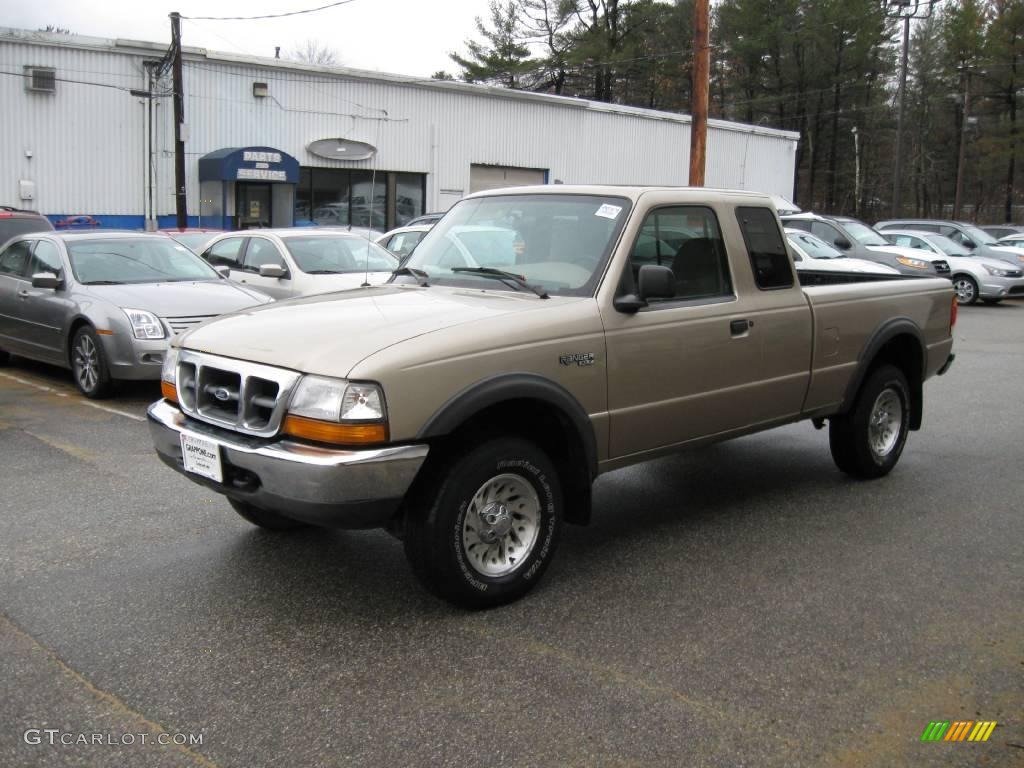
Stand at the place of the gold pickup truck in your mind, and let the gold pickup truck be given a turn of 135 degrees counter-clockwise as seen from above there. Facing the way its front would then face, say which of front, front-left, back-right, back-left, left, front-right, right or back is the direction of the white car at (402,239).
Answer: left

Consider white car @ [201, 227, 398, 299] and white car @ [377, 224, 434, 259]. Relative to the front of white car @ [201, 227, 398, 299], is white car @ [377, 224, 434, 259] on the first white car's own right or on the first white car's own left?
on the first white car's own left

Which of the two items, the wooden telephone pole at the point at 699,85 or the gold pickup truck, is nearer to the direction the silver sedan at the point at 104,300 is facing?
the gold pickup truck

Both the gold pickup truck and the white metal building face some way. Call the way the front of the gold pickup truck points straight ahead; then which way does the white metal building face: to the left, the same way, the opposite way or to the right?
to the left

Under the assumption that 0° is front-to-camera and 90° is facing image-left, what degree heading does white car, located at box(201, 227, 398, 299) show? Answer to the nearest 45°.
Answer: approximately 315°

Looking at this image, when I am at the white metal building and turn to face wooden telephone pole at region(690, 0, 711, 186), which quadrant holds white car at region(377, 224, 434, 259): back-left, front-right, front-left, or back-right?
front-right

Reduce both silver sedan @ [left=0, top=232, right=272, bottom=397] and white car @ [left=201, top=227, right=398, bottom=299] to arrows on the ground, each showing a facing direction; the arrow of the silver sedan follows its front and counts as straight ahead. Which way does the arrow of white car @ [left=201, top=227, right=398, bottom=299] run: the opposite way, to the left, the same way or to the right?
the same way

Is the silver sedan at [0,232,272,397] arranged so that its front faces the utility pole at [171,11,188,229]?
no

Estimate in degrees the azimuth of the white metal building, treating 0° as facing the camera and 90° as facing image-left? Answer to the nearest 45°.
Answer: approximately 315°

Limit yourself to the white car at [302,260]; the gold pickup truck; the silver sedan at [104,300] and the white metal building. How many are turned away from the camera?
0

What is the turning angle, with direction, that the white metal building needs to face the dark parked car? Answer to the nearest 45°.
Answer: approximately 45° to its right

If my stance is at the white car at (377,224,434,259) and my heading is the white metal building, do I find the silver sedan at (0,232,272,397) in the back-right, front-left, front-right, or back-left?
back-left

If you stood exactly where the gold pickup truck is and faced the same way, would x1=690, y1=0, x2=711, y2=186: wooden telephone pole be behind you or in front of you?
behind

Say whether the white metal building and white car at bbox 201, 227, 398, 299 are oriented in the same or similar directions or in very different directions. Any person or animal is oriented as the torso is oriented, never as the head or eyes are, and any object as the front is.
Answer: same or similar directions

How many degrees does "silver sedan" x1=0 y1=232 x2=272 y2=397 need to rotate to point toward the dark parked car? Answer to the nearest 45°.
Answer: approximately 135° to its left

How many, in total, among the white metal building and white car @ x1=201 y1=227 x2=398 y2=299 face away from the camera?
0

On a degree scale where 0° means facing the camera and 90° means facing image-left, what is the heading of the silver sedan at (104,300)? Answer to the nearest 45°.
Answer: approximately 315°

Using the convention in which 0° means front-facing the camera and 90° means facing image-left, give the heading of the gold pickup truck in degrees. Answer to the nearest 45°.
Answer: approximately 45°

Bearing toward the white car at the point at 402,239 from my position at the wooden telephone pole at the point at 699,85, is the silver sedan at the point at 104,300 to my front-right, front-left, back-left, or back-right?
front-left
